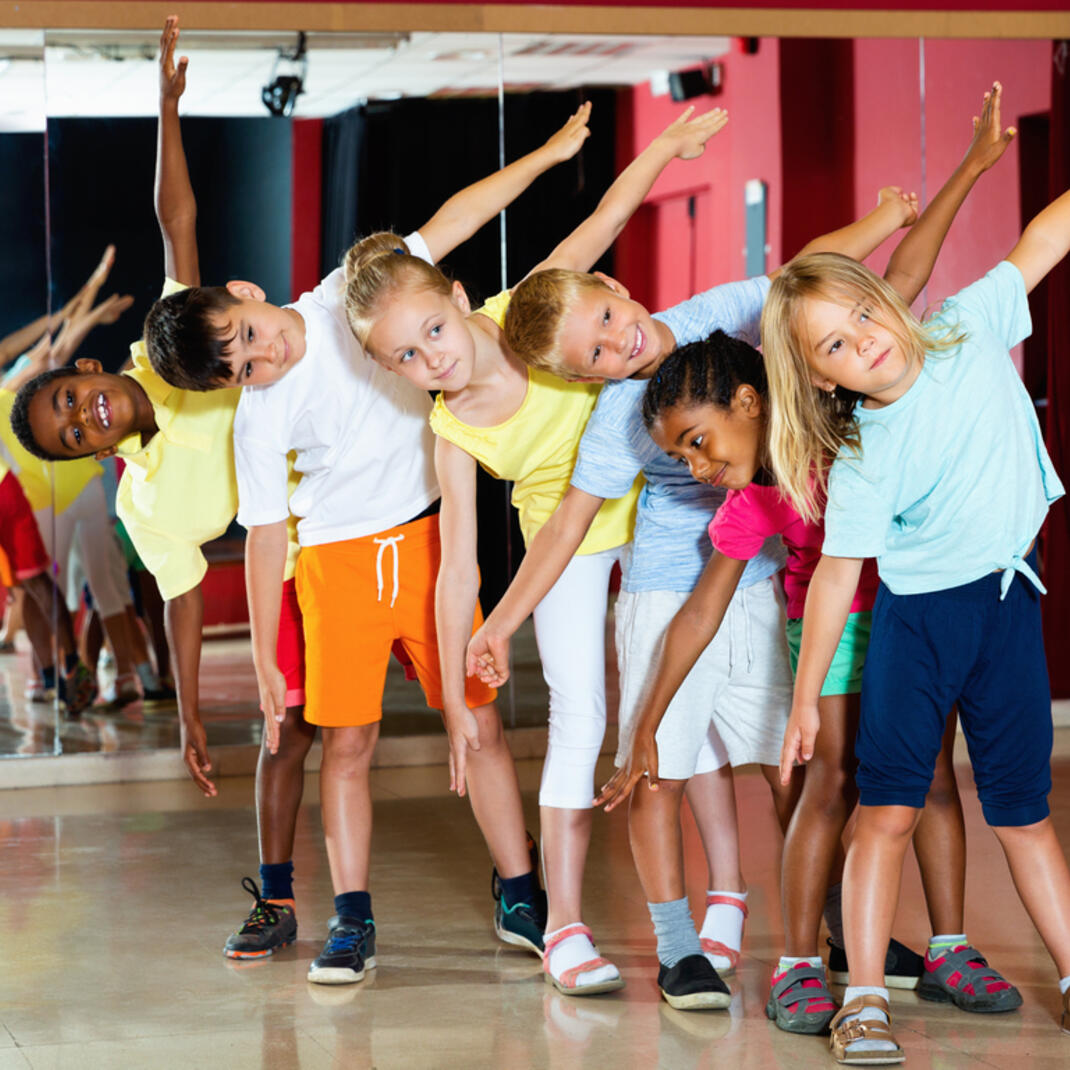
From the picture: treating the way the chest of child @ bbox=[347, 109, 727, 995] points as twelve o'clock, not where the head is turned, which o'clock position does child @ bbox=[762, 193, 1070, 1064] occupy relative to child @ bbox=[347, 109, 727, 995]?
child @ bbox=[762, 193, 1070, 1064] is roughly at 10 o'clock from child @ bbox=[347, 109, 727, 995].

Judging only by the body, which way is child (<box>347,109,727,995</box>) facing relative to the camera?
toward the camera

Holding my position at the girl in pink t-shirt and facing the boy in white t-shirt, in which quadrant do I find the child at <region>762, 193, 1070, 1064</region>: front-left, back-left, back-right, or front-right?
back-left

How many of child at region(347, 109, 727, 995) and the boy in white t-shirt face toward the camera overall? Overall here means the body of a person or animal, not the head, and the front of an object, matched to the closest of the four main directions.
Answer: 2

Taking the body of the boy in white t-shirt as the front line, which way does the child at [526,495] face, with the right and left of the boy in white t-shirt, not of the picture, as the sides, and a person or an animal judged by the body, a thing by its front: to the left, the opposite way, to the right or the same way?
the same way

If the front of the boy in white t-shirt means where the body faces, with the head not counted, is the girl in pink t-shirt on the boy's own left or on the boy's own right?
on the boy's own left

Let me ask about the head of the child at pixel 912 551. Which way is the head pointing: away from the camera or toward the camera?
toward the camera

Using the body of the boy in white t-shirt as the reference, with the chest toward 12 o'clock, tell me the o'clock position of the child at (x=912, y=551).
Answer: The child is roughly at 10 o'clock from the boy in white t-shirt.

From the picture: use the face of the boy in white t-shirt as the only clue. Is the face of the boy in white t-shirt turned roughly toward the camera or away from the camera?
toward the camera

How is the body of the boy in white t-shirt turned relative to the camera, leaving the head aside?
toward the camera
